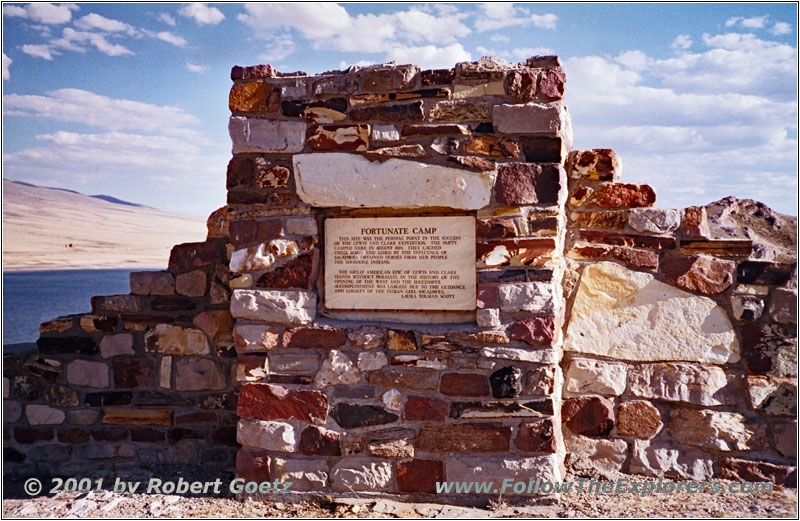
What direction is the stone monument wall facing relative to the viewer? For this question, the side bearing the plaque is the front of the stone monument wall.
toward the camera
